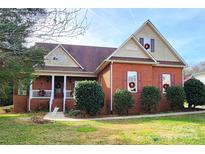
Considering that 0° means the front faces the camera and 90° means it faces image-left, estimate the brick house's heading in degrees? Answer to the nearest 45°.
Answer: approximately 0°

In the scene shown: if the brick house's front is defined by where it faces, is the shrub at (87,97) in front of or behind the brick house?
in front

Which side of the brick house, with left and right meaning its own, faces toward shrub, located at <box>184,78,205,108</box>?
left

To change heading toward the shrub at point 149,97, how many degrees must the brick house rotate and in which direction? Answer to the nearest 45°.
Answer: approximately 45° to its left

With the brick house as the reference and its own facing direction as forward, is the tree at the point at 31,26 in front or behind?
in front

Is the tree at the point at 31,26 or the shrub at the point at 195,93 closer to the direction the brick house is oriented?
the tree
